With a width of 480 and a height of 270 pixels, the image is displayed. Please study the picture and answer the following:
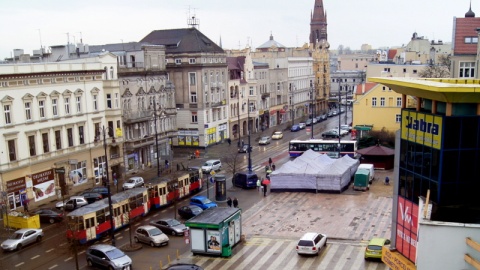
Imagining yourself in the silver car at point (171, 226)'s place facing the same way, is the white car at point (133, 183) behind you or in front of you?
behind

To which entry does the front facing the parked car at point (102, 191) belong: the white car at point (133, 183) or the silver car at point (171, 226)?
the white car

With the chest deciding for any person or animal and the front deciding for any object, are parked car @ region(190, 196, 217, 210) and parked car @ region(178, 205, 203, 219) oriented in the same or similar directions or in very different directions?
same or similar directions

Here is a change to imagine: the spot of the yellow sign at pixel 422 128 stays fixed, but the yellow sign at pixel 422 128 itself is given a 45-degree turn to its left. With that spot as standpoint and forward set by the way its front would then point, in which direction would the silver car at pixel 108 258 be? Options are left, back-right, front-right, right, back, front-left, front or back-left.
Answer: right

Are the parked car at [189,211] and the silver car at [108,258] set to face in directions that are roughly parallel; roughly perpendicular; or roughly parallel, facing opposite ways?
roughly parallel

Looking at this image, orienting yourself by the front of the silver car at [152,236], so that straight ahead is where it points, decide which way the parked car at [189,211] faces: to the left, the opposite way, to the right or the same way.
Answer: the same way
